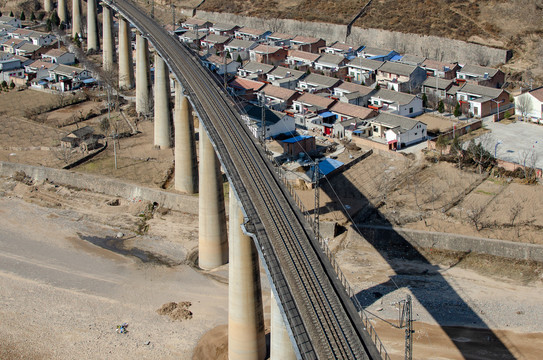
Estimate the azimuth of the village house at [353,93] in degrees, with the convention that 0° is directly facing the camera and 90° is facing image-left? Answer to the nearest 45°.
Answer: approximately 45°

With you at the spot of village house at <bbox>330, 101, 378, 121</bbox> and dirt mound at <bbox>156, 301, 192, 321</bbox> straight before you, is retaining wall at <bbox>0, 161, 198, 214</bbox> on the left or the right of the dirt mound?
right

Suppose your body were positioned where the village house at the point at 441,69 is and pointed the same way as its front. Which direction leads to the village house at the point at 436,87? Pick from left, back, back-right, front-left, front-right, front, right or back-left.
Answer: front-left

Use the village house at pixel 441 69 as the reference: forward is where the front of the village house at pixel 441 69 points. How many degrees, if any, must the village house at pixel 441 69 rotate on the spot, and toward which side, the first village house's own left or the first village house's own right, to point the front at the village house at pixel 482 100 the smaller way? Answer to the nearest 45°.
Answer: approximately 45° to the first village house's own left

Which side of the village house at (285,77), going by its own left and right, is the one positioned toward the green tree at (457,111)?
left

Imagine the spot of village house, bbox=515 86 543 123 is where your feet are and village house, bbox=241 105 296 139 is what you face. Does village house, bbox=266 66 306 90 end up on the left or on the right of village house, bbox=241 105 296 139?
right

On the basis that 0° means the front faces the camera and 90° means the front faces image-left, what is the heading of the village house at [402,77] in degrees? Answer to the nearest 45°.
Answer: approximately 45°

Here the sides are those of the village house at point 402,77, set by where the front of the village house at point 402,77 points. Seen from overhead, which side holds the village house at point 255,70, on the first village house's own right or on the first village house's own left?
on the first village house's own right

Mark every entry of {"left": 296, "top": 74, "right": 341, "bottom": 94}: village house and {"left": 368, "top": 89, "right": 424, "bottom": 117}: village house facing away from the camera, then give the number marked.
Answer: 0

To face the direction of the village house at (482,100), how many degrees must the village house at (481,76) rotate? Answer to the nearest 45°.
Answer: approximately 45° to its left

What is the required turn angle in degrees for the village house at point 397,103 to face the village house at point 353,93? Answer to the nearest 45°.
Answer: approximately 90° to its right
